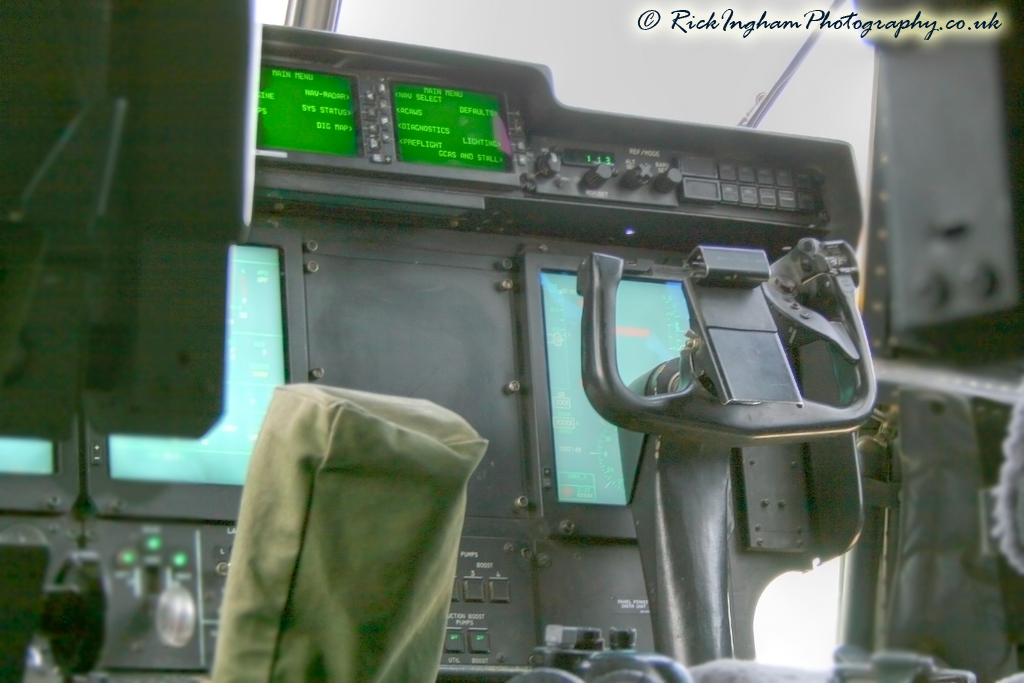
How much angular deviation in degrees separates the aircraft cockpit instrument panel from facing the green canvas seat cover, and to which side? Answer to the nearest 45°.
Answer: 0° — it already faces it

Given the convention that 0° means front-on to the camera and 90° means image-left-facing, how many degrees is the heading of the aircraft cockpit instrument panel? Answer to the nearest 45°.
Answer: approximately 0°
